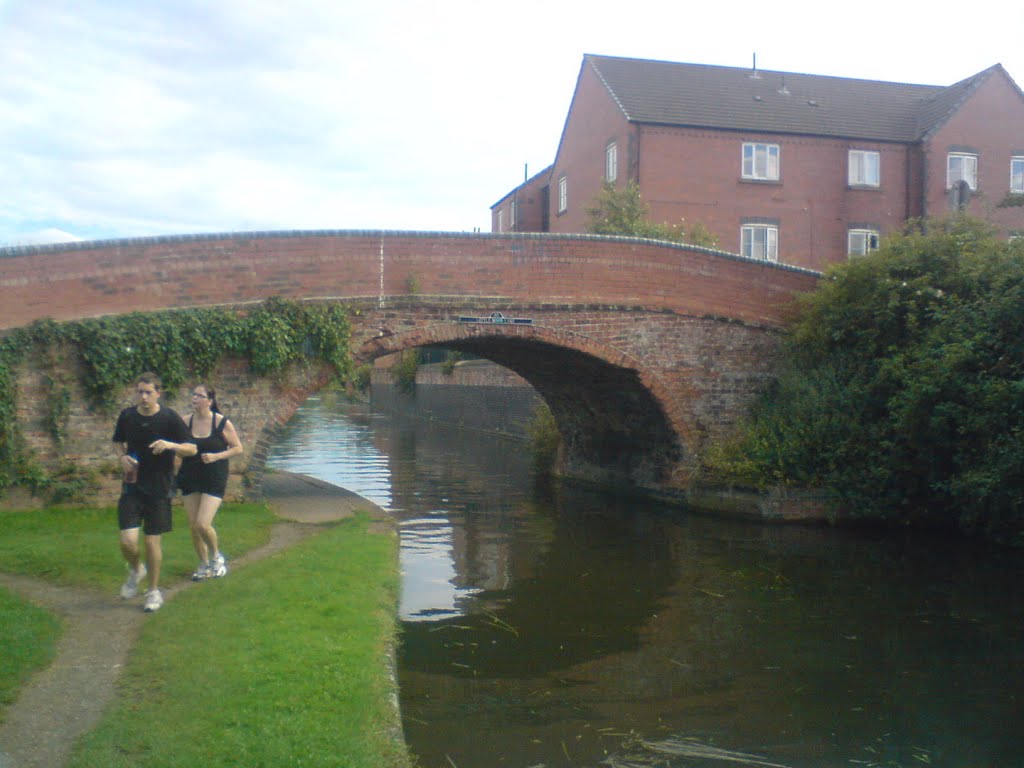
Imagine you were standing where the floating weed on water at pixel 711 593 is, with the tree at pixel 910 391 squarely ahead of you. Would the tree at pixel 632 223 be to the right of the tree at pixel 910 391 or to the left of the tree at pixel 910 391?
left

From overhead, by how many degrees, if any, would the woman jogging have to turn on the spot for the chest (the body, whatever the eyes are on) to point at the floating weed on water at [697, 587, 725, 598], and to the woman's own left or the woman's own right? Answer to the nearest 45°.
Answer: approximately 135° to the woman's own left

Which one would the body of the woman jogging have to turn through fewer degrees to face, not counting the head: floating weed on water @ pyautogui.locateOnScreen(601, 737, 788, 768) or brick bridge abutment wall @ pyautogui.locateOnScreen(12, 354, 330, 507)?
the floating weed on water

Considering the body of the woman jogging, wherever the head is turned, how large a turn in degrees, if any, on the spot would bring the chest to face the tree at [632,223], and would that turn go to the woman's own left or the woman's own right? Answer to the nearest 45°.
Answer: approximately 180°

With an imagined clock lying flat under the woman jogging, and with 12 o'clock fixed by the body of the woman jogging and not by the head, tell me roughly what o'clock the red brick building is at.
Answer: The red brick building is roughly at 6 o'clock from the woman jogging.

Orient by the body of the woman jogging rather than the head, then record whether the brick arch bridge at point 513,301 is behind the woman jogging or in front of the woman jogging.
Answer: behind

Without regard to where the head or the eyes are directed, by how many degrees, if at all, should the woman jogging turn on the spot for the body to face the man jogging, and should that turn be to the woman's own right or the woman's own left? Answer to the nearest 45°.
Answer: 0° — they already face them

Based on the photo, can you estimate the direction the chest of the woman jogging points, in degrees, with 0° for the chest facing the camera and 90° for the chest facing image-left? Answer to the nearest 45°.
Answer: approximately 45°

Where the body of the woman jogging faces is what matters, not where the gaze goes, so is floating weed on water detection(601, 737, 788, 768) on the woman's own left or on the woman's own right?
on the woman's own left

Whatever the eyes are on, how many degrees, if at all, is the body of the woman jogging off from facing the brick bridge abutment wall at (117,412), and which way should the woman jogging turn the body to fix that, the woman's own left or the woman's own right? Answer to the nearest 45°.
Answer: approximately 135° to the woman's own right

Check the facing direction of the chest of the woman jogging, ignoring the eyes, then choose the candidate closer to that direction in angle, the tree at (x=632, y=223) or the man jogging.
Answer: the man jogging
